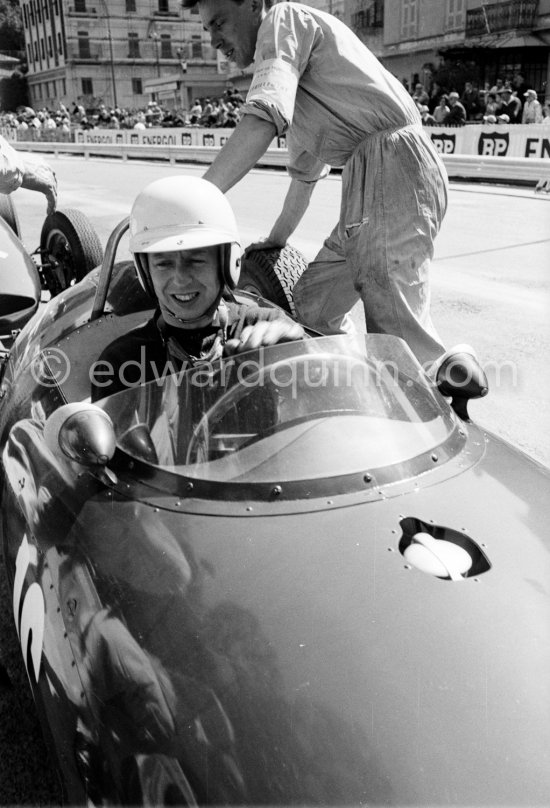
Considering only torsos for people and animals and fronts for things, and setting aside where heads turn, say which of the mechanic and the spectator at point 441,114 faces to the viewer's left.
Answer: the mechanic

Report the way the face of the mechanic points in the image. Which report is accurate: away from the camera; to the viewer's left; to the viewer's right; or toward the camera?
to the viewer's left

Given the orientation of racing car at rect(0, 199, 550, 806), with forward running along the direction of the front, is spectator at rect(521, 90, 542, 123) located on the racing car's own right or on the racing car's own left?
on the racing car's own left

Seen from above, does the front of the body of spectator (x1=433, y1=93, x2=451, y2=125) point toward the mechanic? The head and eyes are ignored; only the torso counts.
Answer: yes

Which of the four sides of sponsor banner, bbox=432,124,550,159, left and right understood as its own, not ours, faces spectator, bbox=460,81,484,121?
back

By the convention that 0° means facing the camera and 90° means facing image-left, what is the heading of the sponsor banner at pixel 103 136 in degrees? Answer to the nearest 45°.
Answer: approximately 0°

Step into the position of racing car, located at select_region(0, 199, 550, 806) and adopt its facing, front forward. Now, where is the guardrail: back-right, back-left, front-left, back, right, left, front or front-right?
back-left

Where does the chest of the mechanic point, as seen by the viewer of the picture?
to the viewer's left

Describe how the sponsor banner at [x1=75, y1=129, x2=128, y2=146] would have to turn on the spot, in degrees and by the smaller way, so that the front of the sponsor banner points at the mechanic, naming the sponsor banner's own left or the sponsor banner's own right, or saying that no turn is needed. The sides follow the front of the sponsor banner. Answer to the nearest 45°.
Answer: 0° — it already faces them

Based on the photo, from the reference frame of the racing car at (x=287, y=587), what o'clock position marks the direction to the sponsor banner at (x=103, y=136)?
The sponsor banner is roughly at 7 o'clock from the racing car.

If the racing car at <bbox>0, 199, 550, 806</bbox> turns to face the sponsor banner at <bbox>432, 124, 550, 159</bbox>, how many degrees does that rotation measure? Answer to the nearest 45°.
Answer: approximately 135° to its left
